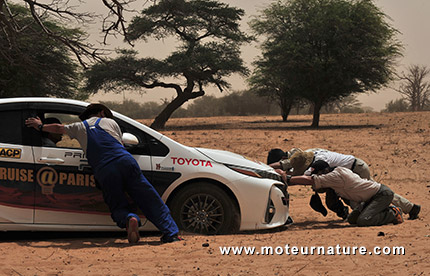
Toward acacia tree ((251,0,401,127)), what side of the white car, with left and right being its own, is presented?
left

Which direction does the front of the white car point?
to the viewer's right

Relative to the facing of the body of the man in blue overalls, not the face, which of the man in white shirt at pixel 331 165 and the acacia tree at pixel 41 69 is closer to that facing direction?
the acacia tree

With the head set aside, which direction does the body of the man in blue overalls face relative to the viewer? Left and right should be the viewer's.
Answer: facing away from the viewer and to the left of the viewer

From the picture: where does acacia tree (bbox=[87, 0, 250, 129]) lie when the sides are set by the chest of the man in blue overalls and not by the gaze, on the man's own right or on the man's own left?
on the man's own right

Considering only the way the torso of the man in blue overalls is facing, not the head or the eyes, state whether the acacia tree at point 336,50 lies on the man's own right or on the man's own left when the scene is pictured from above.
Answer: on the man's own right

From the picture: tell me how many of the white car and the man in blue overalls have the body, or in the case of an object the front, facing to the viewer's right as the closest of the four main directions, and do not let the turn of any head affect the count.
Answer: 1
